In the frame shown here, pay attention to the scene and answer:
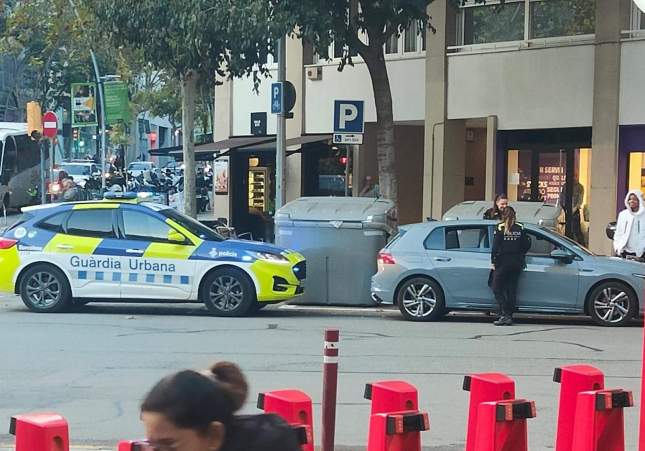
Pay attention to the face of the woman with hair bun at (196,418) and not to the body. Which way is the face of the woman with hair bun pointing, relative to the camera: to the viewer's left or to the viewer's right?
to the viewer's left

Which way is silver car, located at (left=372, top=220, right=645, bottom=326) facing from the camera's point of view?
to the viewer's right

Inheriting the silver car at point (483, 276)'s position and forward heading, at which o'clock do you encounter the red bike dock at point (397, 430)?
The red bike dock is roughly at 3 o'clock from the silver car.

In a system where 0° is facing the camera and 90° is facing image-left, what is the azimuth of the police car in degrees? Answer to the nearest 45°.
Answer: approximately 270°

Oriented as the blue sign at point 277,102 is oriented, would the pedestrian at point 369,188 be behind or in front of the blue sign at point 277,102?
behind

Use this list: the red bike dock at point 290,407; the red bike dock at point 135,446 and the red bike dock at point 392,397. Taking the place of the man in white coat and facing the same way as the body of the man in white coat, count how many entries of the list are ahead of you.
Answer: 3

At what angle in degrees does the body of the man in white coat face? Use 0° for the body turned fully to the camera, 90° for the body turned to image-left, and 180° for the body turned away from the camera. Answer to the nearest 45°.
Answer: approximately 0°

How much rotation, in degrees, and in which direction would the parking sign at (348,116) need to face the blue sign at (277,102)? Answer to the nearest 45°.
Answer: approximately 135° to its right

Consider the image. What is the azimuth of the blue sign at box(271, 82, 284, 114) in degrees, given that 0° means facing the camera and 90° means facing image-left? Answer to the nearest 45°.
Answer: approximately 45°

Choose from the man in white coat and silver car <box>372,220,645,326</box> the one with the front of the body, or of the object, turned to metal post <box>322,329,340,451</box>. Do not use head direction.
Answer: the man in white coat

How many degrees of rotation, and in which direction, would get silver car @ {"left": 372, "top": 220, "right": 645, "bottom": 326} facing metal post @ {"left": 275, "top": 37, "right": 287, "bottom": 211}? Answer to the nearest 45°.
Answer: approximately 135° to its left

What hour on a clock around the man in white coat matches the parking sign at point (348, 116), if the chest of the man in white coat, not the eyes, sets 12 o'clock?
The parking sign is roughly at 3 o'clock from the man in white coat.
